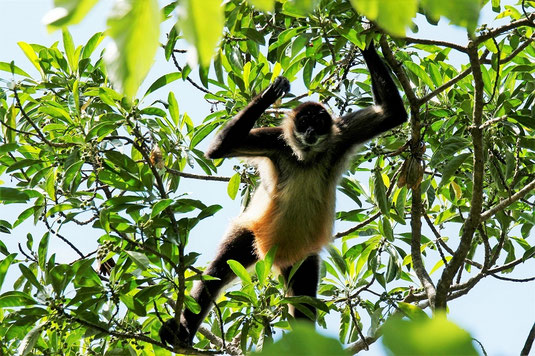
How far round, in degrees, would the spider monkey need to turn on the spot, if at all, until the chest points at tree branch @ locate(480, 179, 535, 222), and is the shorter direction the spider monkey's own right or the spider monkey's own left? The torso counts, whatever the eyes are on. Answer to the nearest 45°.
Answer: approximately 45° to the spider monkey's own left

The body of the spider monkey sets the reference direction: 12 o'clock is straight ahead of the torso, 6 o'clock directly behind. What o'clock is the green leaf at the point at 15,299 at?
The green leaf is roughly at 2 o'clock from the spider monkey.

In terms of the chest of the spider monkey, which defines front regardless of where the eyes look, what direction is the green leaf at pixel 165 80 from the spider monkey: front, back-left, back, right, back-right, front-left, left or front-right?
front-right

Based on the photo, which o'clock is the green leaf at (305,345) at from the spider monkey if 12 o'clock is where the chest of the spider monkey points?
The green leaf is roughly at 12 o'clock from the spider monkey.

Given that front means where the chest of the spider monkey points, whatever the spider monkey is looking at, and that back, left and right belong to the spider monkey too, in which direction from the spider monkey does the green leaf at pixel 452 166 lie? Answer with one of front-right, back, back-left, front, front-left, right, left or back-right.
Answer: front-left

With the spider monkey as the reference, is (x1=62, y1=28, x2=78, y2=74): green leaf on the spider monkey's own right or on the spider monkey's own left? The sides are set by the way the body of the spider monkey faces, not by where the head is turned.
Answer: on the spider monkey's own right

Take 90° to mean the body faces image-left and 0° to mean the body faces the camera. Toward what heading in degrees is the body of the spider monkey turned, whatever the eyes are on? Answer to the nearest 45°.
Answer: approximately 0°
